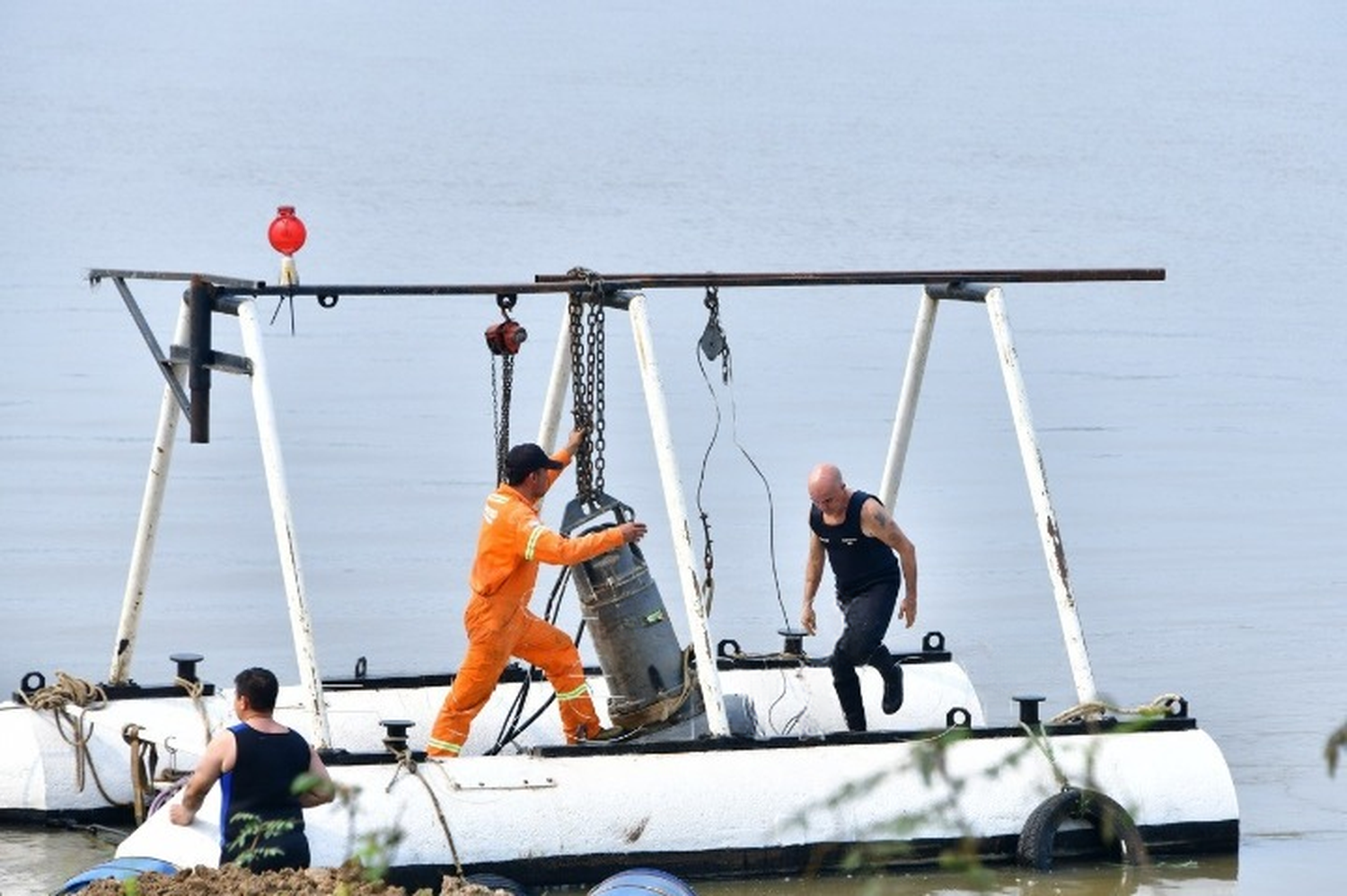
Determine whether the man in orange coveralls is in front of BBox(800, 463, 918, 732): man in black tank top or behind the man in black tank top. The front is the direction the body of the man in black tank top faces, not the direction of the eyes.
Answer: in front

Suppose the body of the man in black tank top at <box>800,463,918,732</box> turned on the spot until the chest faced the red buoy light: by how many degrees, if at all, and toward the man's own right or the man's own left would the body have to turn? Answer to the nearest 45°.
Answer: approximately 45° to the man's own right

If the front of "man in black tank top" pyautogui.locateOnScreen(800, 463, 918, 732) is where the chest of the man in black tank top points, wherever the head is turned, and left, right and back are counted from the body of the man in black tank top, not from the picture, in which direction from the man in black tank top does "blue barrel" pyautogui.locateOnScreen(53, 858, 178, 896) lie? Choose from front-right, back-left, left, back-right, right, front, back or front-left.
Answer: front

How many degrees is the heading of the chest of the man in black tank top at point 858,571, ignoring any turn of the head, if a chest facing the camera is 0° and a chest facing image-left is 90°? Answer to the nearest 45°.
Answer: approximately 45°
